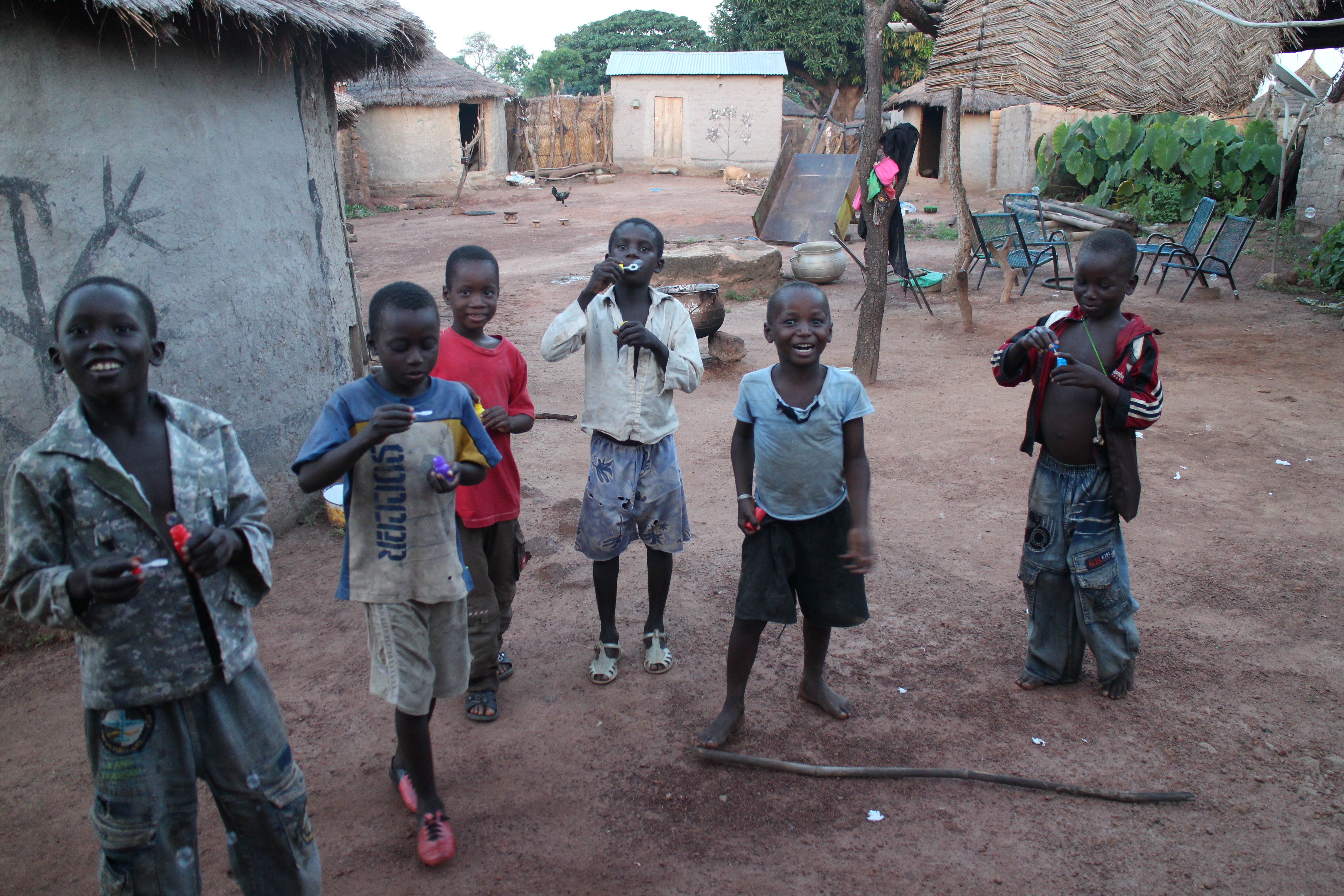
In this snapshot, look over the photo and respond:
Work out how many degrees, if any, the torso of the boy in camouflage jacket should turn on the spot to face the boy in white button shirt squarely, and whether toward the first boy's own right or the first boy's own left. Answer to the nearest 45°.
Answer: approximately 135° to the first boy's own left

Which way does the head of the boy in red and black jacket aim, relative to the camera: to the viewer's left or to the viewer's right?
to the viewer's left

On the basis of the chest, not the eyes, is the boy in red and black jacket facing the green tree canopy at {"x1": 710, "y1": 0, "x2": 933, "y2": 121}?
no

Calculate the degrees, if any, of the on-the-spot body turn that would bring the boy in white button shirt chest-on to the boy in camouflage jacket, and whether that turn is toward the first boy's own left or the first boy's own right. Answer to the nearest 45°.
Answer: approximately 45° to the first boy's own right

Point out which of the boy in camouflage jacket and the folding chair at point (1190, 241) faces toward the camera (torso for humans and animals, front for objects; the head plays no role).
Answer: the boy in camouflage jacket

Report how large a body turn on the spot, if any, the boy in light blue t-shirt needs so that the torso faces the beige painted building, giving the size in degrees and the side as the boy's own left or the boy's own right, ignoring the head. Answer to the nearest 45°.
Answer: approximately 180°

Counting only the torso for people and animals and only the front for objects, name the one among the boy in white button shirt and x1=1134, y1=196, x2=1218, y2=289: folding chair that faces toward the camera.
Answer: the boy in white button shirt

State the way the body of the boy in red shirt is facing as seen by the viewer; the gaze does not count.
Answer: toward the camera

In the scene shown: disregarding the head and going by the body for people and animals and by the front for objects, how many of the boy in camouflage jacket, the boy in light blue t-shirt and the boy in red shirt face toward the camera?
3

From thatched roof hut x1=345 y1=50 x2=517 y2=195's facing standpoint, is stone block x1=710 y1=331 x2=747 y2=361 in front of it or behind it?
in front

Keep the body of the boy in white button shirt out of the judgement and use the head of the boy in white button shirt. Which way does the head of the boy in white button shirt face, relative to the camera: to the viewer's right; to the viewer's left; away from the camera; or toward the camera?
toward the camera

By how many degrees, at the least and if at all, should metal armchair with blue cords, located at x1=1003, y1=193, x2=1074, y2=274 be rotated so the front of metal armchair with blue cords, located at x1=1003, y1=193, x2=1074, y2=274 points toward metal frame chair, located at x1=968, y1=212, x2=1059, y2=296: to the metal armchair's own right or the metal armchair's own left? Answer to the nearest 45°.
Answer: approximately 45° to the metal armchair's own right

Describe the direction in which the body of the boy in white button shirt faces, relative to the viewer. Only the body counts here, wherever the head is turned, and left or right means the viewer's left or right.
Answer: facing the viewer

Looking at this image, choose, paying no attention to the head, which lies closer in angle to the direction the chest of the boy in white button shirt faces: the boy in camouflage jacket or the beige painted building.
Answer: the boy in camouflage jacket

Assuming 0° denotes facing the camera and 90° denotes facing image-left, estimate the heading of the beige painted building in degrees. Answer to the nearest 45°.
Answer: approximately 0°

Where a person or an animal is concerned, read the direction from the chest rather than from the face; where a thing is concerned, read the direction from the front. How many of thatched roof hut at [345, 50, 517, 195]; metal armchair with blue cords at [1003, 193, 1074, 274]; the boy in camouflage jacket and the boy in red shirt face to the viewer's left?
0

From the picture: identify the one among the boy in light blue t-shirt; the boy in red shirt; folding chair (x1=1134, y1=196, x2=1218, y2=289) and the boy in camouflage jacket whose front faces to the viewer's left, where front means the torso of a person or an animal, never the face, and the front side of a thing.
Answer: the folding chair

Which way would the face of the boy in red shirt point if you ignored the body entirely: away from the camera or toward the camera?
toward the camera

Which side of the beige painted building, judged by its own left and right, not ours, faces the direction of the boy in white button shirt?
front

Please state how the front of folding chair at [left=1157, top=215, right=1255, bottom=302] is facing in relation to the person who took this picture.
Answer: facing the viewer and to the left of the viewer

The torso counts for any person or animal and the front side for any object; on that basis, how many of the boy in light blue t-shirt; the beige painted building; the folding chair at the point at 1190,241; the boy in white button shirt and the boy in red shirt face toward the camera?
4
